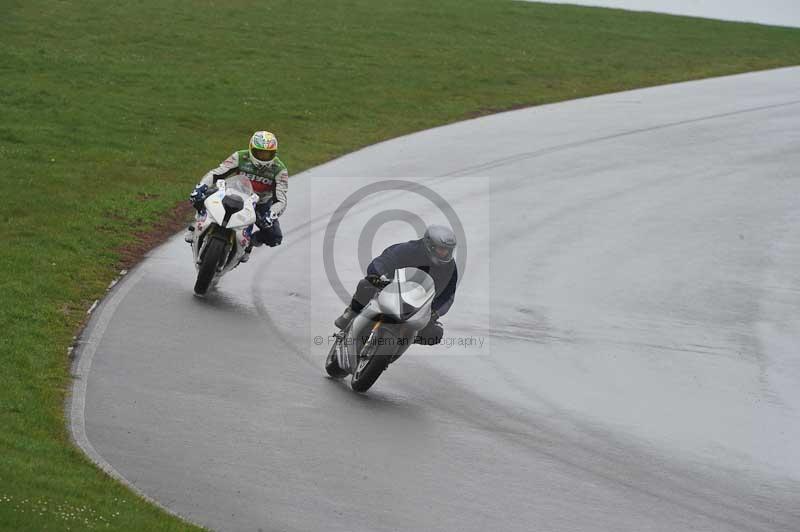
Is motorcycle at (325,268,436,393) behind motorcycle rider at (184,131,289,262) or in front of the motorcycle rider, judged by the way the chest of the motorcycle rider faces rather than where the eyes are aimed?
in front

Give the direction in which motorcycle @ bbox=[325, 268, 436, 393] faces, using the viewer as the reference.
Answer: facing the viewer and to the right of the viewer

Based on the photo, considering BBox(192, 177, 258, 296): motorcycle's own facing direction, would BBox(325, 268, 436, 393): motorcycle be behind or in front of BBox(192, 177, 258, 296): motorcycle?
in front

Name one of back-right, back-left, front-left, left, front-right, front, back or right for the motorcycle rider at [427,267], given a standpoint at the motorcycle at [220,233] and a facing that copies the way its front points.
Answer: front-left

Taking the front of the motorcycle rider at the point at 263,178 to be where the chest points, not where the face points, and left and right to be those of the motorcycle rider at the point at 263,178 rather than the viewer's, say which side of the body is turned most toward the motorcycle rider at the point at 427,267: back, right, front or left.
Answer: front

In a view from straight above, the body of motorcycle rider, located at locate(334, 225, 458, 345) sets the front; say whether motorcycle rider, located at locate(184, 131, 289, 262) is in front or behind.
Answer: behind

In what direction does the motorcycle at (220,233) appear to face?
toward the camera

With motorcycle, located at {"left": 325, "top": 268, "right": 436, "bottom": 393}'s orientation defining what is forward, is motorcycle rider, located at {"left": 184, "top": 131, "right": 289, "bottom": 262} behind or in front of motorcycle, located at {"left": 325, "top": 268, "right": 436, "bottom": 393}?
behind

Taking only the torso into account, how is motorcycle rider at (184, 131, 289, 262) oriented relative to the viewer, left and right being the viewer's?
facing the viewer

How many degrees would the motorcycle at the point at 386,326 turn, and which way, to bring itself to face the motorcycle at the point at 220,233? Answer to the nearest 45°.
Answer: approximately 180°
